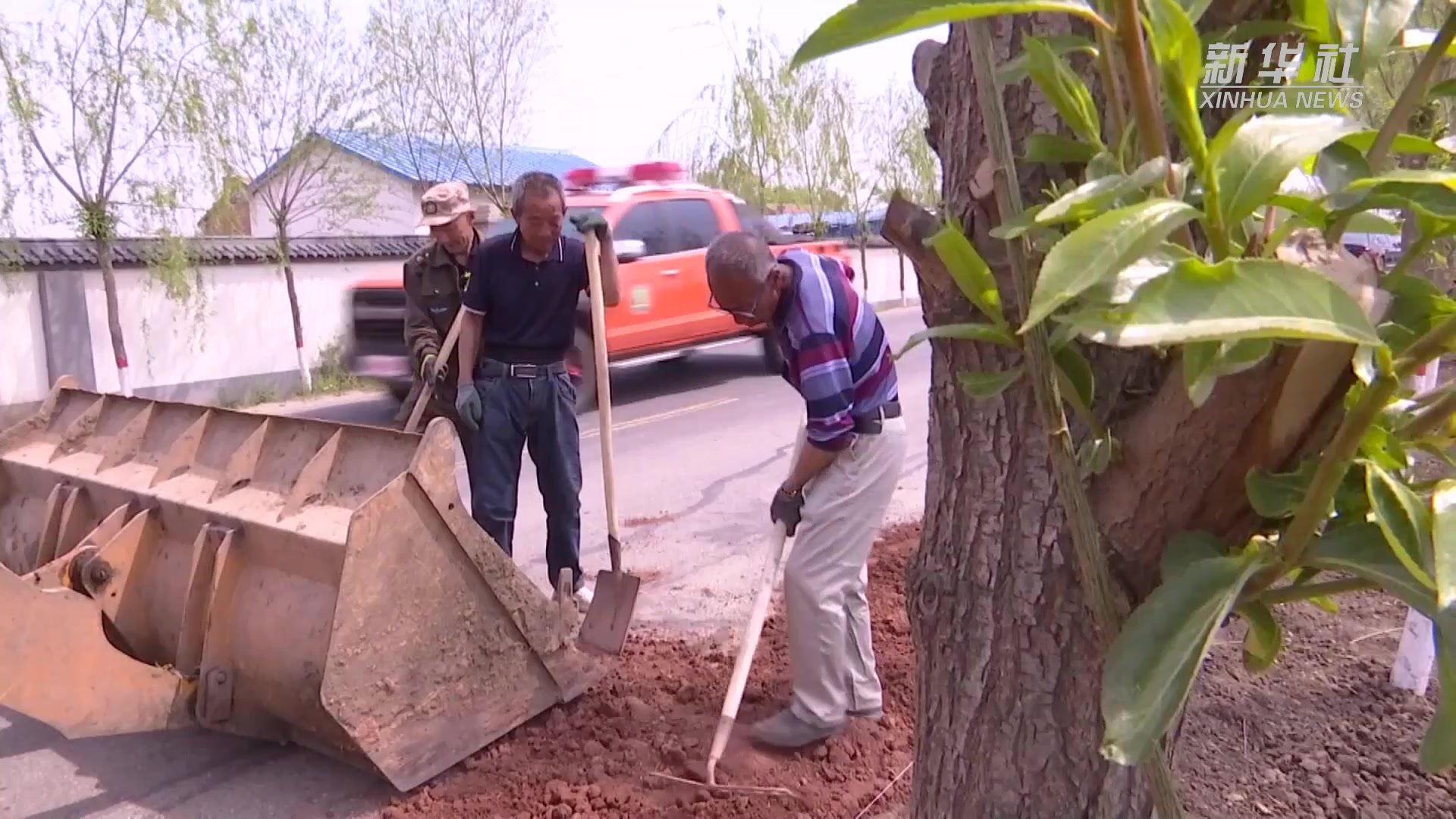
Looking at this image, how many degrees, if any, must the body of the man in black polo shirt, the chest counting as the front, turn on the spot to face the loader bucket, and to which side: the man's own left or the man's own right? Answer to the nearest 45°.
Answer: approximately 45° to the man's own right

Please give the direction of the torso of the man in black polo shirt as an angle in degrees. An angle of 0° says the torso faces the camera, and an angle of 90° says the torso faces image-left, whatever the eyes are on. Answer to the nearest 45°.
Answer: approximately 0°

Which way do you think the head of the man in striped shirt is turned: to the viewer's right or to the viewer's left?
to the viewer's left

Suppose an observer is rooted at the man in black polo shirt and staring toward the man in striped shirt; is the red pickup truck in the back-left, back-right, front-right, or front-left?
back-left

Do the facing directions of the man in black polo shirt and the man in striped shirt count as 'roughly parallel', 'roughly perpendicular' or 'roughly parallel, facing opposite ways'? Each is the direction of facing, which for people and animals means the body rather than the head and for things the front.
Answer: roughly perpendicular

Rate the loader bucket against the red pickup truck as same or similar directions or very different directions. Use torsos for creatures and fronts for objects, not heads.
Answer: very different directions

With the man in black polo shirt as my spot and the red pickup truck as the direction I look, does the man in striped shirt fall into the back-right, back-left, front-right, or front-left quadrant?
back-right

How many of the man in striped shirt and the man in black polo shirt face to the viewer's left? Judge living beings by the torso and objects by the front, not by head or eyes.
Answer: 1

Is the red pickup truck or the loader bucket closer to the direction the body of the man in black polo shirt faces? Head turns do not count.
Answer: the loader bucket

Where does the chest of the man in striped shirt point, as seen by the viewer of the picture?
to the viewer's left

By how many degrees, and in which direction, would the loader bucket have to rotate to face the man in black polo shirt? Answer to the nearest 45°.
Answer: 0° — it already faces them
